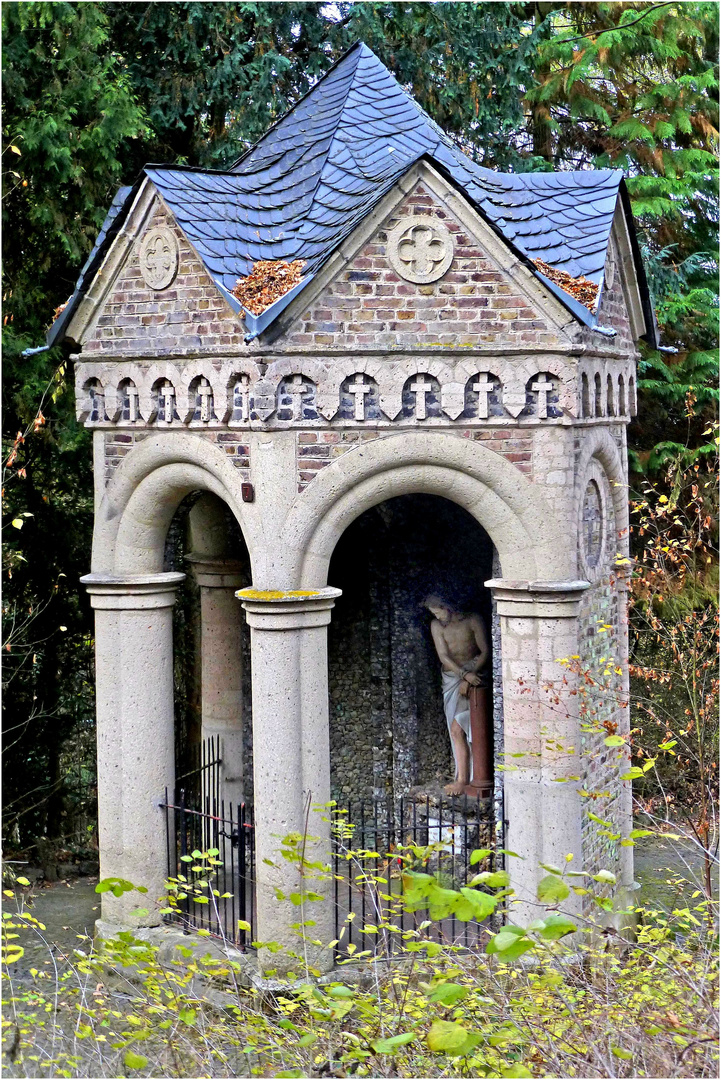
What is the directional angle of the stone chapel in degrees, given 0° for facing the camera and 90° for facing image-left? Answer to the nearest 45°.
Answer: approximately 45°

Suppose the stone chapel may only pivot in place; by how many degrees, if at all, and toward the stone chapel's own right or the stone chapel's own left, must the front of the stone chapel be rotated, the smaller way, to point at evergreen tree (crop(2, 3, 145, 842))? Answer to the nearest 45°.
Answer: approximately 90° to the stone chapel's own right

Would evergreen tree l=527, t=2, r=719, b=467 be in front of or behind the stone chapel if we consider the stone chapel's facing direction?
behind

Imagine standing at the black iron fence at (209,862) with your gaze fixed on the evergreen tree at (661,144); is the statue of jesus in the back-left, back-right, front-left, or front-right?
front-right
